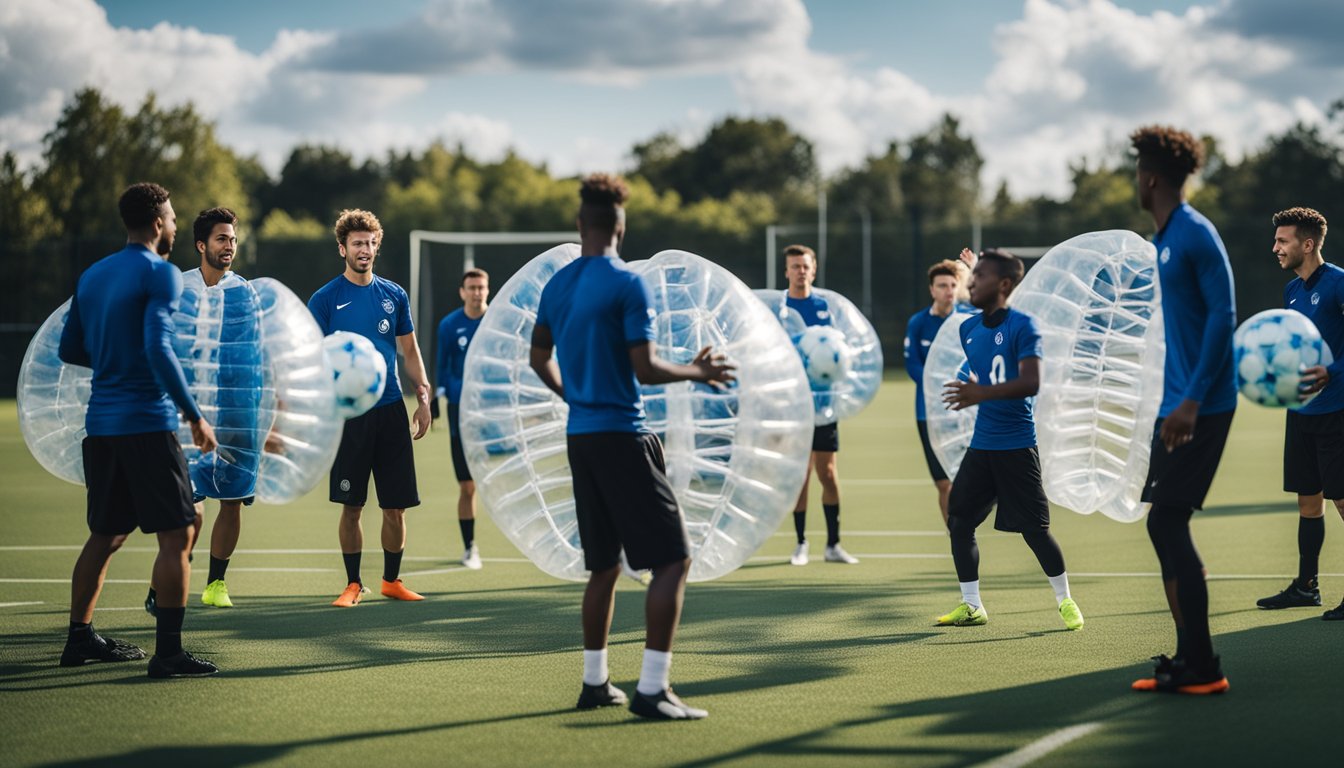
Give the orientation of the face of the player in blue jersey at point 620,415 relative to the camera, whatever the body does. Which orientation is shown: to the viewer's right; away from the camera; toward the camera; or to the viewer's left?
away from the camera

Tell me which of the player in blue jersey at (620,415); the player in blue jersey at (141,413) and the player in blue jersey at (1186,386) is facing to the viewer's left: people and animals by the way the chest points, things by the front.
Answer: the player in blue jersey at (1186,386)

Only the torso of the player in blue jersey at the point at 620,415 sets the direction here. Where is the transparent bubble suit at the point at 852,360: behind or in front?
in front

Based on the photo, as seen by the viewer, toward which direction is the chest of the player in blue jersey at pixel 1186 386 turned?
to the viewer's left

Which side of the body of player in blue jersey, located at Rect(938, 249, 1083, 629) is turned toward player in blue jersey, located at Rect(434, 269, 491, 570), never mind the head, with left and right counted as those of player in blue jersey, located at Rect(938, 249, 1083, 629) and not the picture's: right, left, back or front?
right

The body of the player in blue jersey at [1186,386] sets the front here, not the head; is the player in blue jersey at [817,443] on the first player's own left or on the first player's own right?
on the first player's own right

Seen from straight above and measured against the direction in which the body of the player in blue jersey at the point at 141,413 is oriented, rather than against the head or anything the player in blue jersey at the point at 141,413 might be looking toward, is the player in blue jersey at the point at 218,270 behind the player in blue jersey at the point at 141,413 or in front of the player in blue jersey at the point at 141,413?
in front

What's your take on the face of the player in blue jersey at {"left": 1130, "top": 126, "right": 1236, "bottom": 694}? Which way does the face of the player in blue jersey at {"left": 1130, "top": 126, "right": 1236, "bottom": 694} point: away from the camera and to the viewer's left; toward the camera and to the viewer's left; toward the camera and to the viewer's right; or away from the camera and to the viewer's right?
away from the camera and to the viewer's left

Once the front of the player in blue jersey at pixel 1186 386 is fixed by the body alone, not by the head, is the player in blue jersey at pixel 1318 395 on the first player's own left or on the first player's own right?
on the first player's own right

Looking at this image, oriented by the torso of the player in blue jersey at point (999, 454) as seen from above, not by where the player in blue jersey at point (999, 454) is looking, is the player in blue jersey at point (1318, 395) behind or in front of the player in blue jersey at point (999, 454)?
behind

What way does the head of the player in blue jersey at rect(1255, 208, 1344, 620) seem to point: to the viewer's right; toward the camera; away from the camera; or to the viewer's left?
to the viewer's left

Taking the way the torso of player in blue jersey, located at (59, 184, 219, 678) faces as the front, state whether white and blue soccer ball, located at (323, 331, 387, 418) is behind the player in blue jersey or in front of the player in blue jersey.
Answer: in front

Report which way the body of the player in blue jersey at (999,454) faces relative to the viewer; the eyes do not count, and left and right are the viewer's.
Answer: facing the viewer and to the left of the viewer

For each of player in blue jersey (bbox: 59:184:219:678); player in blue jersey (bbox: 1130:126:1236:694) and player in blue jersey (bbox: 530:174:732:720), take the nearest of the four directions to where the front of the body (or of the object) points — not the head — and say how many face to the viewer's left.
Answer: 1

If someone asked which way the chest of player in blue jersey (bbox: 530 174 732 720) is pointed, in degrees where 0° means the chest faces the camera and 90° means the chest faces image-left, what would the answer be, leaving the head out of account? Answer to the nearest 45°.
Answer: approximately 225°

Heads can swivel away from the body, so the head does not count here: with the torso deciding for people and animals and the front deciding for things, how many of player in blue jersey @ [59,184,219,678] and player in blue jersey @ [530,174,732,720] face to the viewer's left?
0
